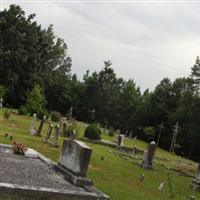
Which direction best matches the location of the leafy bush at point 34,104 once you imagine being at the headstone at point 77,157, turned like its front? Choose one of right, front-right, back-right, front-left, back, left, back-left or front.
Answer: back-right

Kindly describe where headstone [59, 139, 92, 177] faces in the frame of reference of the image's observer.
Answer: facing the viewer and to the left of the viewer
